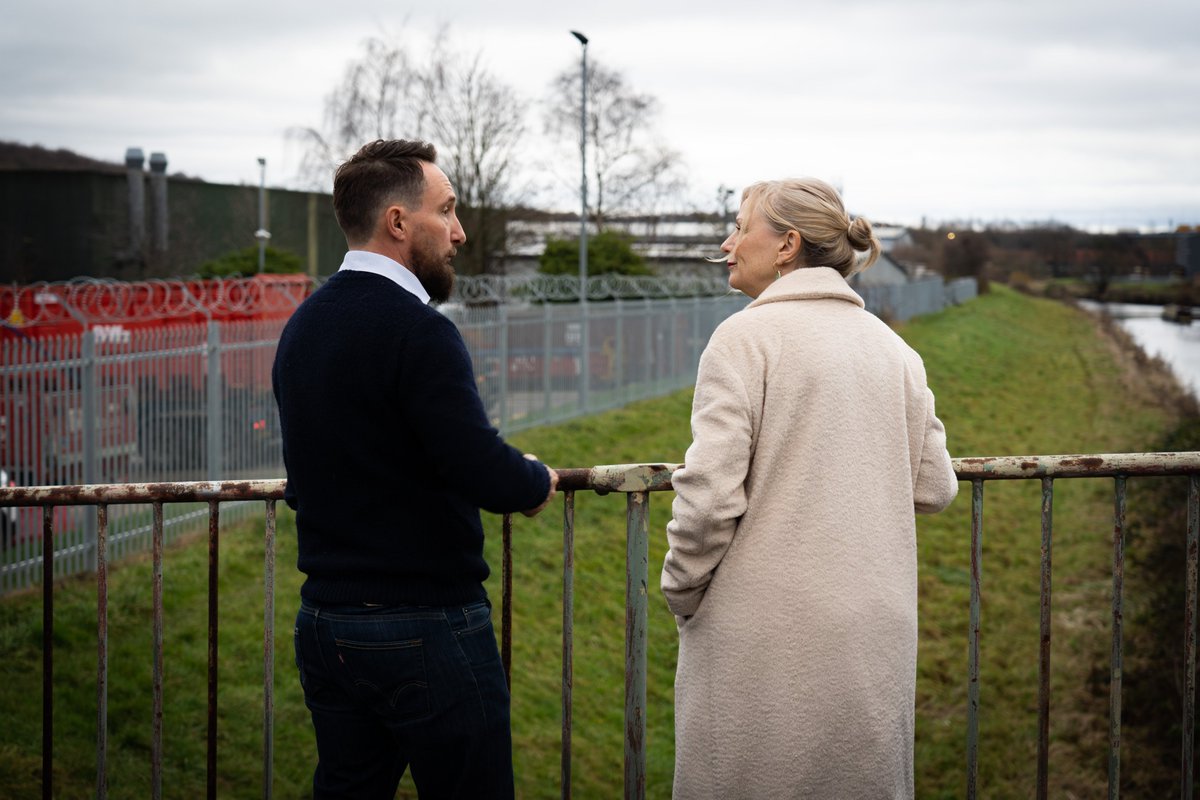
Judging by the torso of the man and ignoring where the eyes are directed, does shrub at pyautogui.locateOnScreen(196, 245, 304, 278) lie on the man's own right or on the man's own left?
on the man's own left

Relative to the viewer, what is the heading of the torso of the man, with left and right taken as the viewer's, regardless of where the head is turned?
facing away from the viewer and to the right of the viewer

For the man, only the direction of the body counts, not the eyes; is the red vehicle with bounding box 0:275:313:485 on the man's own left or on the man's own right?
on the man's own left

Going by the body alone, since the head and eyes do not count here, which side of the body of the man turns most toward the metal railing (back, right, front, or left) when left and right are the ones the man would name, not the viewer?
front

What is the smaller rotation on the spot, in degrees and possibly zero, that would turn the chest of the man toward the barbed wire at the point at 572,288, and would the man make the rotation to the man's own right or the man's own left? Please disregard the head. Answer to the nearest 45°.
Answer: approximately 45° to the man's own left

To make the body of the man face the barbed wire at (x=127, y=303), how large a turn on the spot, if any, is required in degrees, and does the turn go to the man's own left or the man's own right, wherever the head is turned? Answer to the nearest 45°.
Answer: approximately 45° to the man's own left
